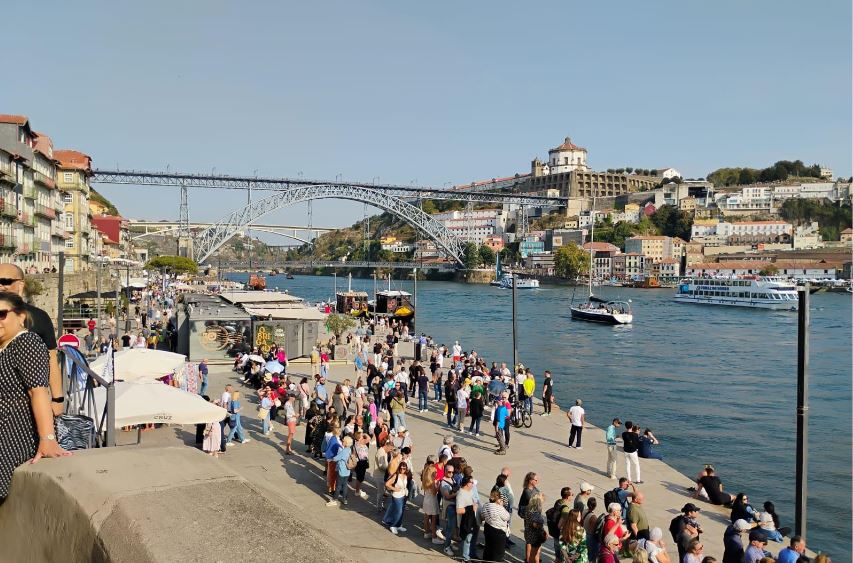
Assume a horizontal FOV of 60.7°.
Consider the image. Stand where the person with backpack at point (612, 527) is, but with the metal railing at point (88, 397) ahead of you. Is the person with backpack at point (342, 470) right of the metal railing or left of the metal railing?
right

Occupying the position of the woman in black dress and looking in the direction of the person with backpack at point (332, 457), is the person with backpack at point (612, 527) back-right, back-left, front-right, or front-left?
front-right

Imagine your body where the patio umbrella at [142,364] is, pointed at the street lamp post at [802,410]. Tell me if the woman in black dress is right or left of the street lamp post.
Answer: right

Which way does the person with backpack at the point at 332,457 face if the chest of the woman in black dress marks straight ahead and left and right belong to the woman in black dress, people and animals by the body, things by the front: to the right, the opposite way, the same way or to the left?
the opposite way

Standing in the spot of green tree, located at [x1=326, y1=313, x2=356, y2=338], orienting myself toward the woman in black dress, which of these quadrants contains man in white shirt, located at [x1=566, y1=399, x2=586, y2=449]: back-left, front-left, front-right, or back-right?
front-left

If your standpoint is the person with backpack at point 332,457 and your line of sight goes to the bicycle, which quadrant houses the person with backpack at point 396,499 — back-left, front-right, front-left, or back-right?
back-right

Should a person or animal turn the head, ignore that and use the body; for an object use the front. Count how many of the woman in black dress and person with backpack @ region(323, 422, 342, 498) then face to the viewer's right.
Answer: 1
